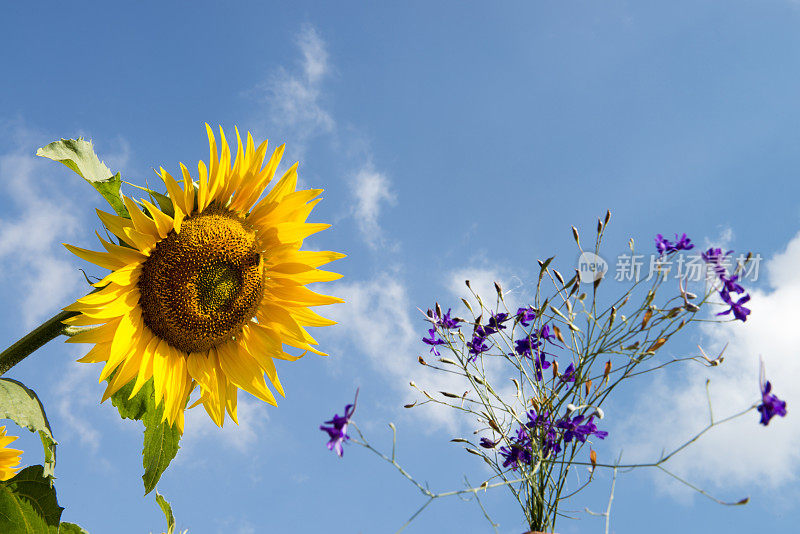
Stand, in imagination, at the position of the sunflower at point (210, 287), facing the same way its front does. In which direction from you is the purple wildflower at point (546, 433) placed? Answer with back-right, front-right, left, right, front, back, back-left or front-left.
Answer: front-left

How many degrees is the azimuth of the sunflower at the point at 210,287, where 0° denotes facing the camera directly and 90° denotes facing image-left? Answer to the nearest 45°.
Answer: approximately 0°

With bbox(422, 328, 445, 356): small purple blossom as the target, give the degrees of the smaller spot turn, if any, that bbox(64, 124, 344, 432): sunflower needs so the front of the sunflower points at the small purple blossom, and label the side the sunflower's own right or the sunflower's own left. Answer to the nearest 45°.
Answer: approximately 45° to the sunflower's own left

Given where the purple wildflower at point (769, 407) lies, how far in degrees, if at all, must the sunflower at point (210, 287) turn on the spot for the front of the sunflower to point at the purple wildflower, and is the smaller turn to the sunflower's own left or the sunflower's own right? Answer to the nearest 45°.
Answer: approximately 45° to the sunflower's own left

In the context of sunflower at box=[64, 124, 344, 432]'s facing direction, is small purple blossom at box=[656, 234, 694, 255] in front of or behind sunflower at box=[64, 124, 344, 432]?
in front

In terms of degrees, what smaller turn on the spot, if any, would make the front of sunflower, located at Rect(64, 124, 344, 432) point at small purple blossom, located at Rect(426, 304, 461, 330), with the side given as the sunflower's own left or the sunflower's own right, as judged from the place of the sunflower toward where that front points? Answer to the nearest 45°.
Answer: approximately 45° to the sunflower's own left

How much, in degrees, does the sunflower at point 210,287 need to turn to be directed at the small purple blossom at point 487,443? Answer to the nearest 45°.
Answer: approximately 45° to its left

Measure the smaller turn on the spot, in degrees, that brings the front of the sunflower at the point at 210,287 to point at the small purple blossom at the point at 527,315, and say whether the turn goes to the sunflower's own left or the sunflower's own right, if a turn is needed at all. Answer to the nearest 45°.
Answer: approximately 45° to the sunflower's own left

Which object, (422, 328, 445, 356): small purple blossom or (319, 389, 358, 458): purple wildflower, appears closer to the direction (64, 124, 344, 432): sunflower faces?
the purple wildflower

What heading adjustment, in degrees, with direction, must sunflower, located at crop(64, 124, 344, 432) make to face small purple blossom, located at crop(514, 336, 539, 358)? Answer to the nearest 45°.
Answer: approximately 45° to its left

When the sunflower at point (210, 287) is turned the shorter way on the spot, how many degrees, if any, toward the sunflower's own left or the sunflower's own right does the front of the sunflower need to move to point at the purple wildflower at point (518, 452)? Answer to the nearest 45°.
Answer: approximately 45° to the sunflower's own left

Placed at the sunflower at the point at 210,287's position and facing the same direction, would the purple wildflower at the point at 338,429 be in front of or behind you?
in front

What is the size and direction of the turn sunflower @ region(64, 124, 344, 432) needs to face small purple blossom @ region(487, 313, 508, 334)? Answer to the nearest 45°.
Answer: approximately 45° to its left
